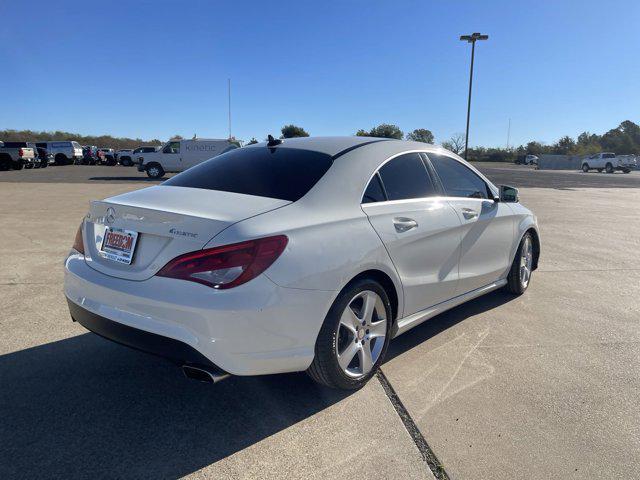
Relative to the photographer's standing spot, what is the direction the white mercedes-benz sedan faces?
facing away from the viewer and to the right of the viewer

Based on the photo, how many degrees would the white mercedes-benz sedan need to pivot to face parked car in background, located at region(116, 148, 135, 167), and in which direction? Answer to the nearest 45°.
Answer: approximately 45° to its left

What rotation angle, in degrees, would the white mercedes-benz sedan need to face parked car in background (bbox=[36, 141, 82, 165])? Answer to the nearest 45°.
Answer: approximately 90° to its left

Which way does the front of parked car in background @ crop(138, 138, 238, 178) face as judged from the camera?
facing to the left of the viewer

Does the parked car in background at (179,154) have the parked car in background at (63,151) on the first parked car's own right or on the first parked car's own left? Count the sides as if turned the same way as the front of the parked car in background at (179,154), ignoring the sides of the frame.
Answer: on the first parked car's own right

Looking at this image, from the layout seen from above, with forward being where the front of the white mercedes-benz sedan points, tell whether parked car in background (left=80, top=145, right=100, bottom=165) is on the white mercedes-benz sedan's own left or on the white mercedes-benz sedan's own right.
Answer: on the white mercedes-benz sedan's own left

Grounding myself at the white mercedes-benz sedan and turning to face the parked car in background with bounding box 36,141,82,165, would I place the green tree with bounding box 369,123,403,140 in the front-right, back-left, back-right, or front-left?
front-right

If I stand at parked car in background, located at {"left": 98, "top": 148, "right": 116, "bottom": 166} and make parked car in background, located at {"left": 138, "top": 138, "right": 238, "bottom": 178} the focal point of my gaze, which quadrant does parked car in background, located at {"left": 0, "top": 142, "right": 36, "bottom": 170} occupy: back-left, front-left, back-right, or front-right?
front-right

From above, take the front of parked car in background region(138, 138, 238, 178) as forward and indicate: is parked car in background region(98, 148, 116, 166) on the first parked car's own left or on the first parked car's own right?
on the first parked car's own right

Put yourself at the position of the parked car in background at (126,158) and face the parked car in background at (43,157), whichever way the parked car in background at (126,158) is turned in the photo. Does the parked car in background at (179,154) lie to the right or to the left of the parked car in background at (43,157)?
left

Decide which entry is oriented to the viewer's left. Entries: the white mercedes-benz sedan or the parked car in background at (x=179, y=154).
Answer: the parked car in background

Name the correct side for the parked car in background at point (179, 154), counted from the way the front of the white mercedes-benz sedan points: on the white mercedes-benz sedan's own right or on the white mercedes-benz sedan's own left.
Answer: on the white mercedes-benz sedan's own left

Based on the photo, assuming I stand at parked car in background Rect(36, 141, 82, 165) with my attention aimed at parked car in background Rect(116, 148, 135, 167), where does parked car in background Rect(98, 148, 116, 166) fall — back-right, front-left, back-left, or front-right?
front-left

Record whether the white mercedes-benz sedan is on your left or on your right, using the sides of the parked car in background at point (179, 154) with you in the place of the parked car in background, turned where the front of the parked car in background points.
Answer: on your left

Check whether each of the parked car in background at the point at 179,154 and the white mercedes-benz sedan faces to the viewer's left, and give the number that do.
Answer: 1
